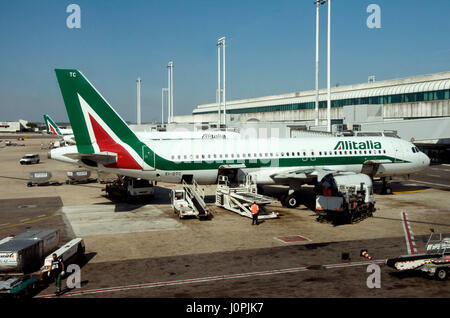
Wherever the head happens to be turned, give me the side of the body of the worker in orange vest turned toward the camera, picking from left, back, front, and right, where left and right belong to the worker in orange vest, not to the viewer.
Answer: back

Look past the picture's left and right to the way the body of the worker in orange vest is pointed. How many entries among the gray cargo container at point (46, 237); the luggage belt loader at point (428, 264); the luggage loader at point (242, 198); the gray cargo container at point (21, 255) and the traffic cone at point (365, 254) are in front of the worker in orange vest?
1

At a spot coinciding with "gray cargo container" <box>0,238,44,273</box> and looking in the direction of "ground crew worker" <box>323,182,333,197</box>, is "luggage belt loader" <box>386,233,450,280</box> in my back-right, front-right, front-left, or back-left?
front-right

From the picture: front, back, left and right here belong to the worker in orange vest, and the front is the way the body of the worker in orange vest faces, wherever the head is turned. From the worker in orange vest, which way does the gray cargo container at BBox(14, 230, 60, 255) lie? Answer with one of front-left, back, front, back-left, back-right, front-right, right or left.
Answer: back-left

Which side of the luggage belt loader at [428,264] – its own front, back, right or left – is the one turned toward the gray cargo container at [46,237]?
front

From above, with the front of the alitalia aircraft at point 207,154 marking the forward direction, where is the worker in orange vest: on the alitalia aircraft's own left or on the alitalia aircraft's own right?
on the alitalia aircraft's own right

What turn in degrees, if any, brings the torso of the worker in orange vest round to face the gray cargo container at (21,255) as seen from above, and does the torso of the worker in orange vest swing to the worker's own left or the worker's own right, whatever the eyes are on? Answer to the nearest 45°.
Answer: approximately 135° to the worker's own left

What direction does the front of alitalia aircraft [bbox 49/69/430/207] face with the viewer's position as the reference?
facing to the right of the viewer

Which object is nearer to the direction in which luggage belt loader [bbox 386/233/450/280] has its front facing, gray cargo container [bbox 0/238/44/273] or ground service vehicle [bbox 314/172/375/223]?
the gray cargo container

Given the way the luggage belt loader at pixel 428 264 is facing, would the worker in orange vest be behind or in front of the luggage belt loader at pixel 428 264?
in front

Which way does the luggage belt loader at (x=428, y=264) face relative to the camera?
to the viewer's left

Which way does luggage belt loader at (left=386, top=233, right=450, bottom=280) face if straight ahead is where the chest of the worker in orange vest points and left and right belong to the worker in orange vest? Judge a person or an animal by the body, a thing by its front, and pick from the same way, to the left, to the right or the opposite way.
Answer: to the left
